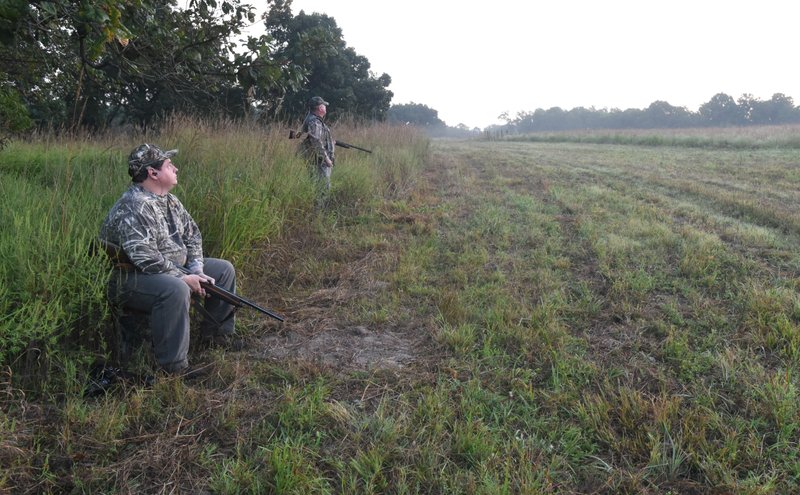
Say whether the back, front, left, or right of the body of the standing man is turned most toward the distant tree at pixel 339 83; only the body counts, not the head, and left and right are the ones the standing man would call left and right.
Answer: left

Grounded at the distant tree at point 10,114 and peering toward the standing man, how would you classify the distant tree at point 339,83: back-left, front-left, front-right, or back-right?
front-left

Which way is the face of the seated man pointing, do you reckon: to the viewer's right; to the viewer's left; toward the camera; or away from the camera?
to the viewer's right

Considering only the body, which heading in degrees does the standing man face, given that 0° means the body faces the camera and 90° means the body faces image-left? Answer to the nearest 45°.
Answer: approximately 270°

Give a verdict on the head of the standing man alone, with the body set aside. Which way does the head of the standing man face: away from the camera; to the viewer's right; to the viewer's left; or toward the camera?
to the viewer's right

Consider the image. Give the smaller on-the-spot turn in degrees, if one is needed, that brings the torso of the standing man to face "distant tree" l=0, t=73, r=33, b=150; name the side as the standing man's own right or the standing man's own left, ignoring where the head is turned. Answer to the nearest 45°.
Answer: approximately 180°

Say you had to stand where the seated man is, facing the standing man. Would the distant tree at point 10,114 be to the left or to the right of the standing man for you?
left

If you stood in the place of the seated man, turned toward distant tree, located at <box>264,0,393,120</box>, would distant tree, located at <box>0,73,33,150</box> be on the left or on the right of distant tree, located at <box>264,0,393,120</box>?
left

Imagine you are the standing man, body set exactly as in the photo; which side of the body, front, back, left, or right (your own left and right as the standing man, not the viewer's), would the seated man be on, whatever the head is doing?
right
